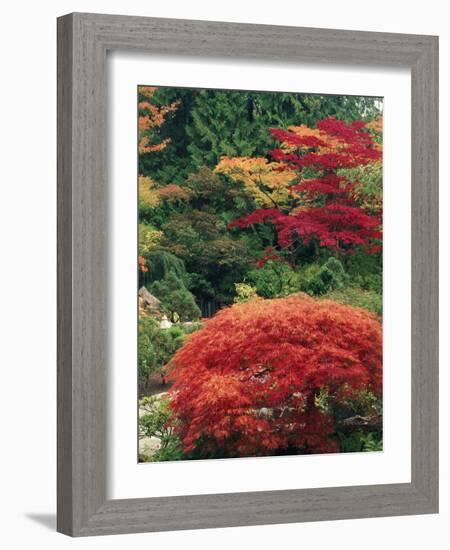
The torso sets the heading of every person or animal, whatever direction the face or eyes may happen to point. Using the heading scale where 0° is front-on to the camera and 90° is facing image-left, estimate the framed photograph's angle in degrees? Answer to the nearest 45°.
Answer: approximately 315°
